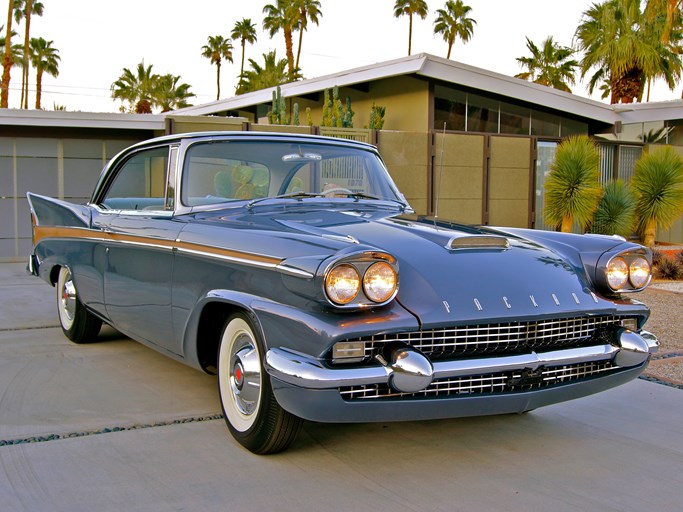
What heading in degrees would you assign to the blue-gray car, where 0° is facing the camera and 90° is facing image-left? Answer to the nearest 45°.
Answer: approximately 315°

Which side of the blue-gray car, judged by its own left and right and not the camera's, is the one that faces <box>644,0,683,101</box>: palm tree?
left

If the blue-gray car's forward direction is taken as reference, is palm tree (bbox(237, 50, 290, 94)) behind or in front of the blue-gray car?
behind

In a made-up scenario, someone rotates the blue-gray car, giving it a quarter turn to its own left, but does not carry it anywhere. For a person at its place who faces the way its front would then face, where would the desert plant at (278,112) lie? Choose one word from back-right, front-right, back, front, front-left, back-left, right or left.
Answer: front-left

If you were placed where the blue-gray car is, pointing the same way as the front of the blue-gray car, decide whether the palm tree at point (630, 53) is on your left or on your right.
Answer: on your left

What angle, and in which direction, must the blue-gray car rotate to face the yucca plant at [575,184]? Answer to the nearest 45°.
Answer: approximately 135° to its left

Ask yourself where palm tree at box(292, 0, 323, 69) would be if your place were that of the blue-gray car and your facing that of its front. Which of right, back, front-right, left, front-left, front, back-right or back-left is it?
back-left
